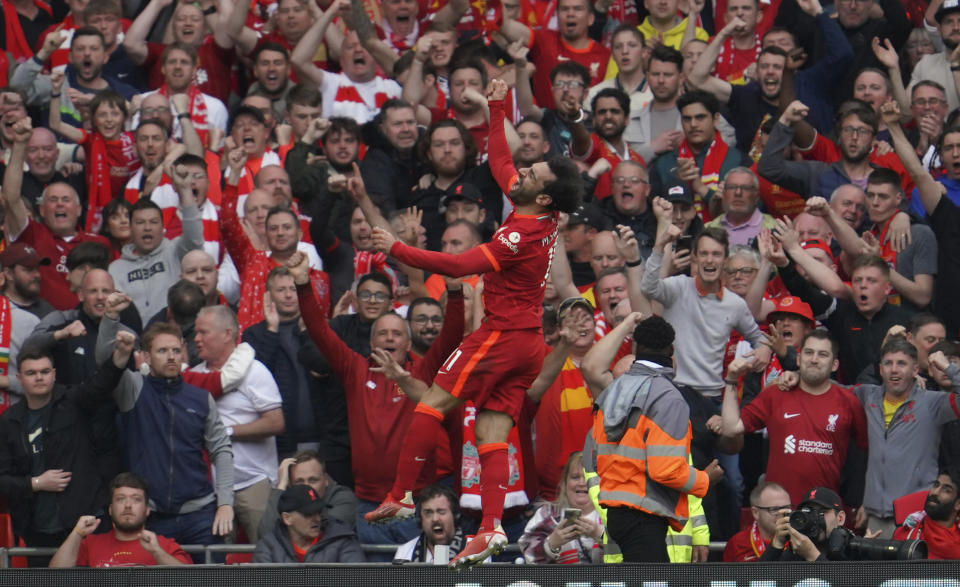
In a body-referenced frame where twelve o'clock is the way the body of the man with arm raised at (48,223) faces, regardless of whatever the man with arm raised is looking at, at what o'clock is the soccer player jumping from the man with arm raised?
The soccer player jumping is roughly at 11 o'clock from the man with arm raised.

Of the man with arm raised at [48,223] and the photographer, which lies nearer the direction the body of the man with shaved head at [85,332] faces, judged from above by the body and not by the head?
the photographer

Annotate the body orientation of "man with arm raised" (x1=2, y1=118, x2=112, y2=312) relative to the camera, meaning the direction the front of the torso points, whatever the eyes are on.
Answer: toward the camera

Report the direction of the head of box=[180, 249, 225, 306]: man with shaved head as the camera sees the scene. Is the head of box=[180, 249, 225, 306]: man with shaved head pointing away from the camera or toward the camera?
toward the camera

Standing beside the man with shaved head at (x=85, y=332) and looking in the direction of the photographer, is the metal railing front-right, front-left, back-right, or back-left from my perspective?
front-right

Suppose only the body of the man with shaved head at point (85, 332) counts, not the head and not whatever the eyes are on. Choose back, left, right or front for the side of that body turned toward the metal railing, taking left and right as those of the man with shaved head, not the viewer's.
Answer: front

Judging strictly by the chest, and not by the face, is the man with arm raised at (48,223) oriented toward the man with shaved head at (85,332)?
yes

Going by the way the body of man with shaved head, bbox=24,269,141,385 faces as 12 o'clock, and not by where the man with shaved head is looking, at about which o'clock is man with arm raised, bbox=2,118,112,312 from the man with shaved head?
The man with arm raised is roughly at 7 o'clock from the man with shaved head.

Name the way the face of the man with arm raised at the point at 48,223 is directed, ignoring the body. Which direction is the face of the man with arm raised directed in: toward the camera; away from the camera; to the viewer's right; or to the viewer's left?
toward the camera

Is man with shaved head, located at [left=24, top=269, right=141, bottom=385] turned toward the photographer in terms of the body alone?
yes
